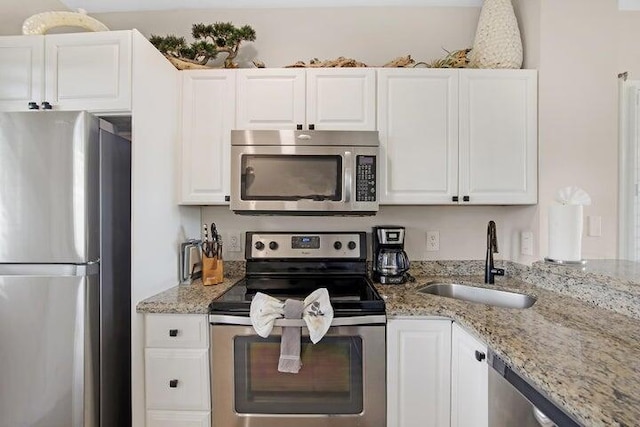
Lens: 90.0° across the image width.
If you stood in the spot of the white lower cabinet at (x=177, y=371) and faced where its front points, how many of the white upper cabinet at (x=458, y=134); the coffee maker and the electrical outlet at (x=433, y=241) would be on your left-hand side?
3

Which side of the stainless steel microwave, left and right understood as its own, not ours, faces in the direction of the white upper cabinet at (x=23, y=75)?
right

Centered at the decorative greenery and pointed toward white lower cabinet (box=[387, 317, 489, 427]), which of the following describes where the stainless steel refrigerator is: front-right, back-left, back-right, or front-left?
back-right

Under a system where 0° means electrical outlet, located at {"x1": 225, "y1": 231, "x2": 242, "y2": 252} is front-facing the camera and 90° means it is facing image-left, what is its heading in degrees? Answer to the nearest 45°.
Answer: approximately 0°

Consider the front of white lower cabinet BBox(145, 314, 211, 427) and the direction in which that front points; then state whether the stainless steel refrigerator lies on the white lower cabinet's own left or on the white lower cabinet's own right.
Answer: on the white lower cabinet's own right

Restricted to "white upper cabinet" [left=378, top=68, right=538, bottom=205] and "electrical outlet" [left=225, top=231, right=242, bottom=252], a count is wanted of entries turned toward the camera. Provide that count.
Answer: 2

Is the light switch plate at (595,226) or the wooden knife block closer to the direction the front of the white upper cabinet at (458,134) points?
the wooden knife block
